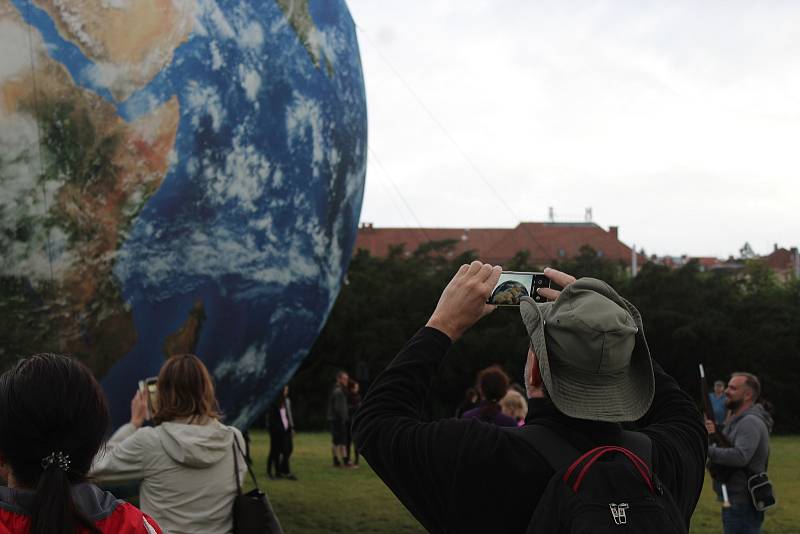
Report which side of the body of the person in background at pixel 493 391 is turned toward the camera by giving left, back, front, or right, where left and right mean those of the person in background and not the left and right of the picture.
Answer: back

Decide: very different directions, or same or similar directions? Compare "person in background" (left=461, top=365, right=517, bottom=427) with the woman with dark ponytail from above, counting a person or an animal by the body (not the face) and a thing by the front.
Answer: same or similar directions

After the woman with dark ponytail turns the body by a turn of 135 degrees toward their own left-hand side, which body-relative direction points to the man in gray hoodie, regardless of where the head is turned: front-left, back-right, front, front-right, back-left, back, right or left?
back

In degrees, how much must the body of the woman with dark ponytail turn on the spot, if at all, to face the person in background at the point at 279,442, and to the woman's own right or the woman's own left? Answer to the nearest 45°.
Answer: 0° — they already face them

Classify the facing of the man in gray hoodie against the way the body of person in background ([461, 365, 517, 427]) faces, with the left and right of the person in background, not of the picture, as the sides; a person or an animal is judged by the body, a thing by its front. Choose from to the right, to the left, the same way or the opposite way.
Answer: to the left

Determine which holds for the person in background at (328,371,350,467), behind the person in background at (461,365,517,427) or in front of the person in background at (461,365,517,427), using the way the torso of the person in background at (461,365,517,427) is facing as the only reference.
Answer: in front

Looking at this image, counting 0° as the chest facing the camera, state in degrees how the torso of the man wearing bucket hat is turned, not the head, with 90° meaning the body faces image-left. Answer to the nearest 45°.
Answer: approximately 135°

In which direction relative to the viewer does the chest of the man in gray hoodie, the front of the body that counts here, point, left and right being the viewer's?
facing to the left of the viewer

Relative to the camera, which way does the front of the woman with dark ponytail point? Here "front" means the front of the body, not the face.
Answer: away from the camera

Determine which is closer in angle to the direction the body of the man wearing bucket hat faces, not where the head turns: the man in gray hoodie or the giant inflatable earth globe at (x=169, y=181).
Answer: the giant inflatable earth globe

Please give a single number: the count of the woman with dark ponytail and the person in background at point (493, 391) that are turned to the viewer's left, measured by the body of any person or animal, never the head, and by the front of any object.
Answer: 0

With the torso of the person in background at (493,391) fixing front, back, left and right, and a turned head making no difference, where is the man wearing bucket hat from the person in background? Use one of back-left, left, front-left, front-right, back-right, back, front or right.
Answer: back

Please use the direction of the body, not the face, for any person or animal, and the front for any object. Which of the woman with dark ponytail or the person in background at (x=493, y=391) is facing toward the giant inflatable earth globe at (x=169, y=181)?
the woman with dark ponytail

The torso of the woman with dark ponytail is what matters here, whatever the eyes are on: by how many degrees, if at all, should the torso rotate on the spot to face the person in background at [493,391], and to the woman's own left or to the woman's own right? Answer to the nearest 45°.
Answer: approximately 45° to the woman's own right

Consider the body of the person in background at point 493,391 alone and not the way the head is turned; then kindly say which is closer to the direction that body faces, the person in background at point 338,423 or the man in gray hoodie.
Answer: the person in background

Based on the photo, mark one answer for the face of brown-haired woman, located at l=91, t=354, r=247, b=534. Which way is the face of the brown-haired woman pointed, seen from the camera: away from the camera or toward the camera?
away from the camera

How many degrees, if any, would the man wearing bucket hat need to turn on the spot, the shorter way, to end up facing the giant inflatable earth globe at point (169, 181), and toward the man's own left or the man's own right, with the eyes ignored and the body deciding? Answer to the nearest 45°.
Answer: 0° — they already face it

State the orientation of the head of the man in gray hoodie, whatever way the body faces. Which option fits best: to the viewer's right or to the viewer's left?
to the viewer's left
